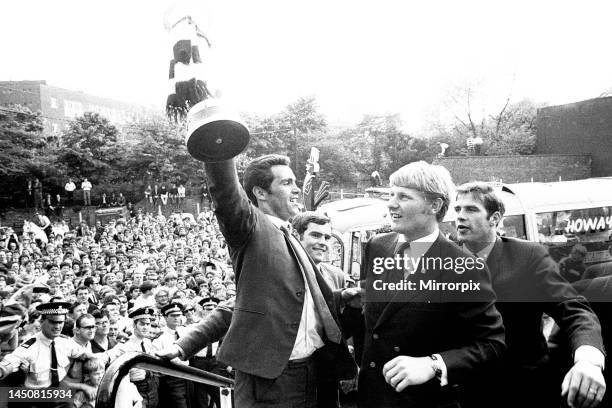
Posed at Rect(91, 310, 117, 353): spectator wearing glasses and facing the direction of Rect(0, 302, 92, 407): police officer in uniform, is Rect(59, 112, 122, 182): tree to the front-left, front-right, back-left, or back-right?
back-right

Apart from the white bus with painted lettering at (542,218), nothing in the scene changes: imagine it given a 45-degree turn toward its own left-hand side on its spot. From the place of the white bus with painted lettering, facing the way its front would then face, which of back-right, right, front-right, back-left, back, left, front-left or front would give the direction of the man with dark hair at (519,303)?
front-left

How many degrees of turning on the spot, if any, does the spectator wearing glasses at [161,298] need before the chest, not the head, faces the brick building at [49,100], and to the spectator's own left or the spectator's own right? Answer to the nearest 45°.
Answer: approximately 180°

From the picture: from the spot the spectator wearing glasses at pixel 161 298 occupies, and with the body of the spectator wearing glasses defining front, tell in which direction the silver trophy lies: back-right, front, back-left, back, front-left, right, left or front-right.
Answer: front

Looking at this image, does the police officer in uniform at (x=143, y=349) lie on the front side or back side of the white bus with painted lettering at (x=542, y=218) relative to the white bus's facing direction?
on the front side

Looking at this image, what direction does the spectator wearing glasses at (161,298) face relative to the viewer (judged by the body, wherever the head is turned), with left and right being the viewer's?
facing the viewer

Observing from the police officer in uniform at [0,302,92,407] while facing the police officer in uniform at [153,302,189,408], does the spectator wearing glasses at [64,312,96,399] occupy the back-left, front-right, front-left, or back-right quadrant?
front-left

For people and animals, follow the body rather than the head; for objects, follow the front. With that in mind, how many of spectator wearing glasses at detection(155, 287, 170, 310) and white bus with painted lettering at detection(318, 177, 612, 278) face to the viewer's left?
1

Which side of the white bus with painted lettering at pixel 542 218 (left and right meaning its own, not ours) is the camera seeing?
left

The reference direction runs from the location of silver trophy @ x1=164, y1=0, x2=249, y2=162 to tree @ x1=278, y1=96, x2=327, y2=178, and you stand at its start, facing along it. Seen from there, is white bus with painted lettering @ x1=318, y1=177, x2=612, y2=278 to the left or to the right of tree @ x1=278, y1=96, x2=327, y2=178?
right

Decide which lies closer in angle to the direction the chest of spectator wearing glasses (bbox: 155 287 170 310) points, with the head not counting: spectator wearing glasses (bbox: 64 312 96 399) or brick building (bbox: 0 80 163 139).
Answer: the spectator wearing glasses

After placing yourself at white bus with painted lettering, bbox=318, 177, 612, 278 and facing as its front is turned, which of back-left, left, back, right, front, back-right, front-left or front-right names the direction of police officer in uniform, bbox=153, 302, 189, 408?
front-left

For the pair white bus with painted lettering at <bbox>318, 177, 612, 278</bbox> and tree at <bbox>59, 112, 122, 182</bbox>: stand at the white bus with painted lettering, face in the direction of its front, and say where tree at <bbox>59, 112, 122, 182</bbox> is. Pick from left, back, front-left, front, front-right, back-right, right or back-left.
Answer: front-right

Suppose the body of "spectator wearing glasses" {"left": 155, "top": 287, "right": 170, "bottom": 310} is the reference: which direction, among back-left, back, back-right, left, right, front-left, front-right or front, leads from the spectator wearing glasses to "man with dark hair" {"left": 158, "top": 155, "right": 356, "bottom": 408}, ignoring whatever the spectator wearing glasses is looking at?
front

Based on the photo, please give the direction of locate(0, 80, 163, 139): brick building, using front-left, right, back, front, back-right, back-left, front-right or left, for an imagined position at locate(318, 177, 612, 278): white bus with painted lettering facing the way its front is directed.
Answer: front-right

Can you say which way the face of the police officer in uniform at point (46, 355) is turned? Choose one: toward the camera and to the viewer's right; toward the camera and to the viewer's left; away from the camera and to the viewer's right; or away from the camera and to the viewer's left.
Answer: toward the camera and to the viewer's right

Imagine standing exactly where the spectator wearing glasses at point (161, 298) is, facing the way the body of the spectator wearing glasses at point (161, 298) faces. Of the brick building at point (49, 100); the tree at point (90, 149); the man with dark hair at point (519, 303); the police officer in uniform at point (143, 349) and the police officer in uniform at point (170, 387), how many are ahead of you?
3

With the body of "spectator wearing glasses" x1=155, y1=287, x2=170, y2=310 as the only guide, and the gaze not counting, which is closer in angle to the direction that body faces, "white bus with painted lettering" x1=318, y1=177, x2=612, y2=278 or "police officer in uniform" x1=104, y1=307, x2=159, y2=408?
the police officer in uniform

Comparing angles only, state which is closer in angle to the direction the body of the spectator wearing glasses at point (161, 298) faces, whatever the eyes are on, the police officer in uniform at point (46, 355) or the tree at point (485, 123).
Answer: the police officer in uniform
